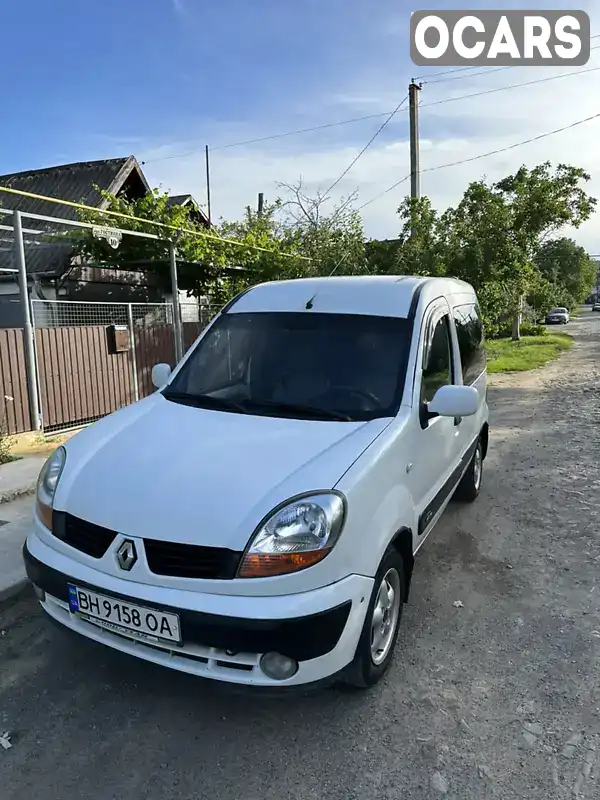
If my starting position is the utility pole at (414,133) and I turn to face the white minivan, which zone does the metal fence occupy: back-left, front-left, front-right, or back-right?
front-right

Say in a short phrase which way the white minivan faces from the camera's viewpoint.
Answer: facing the viewer and to the left of the viewer

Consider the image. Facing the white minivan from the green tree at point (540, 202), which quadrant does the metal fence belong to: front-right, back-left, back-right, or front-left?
front-right

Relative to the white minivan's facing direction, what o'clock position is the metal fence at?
The metal fence is roughly at 4 o'clock from the white minivan.

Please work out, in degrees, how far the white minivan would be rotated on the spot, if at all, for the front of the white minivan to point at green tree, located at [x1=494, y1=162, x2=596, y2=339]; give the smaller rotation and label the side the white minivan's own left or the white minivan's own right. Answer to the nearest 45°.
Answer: approximately 180°
